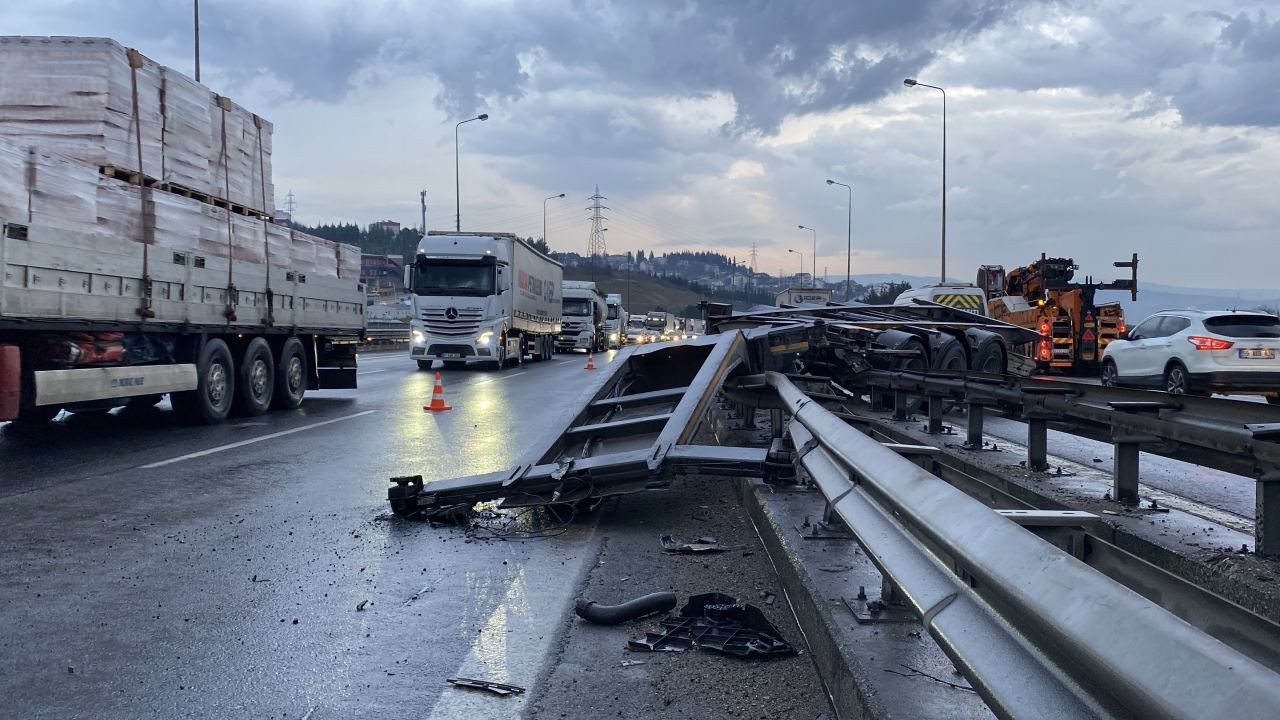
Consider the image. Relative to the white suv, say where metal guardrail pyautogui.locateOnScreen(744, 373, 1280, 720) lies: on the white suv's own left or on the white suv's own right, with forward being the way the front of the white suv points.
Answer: on the white suv's own left

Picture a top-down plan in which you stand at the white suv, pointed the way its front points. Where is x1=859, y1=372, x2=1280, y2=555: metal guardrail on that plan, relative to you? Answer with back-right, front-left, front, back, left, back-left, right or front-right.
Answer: back-left

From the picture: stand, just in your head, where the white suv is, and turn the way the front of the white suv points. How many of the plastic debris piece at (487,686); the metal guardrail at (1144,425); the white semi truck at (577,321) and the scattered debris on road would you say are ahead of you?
1

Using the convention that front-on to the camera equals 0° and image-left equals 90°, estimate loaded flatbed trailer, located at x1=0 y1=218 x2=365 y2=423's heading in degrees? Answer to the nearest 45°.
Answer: approximately 45°

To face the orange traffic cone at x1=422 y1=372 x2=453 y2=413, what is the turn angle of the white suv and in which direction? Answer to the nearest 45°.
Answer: approximately 90° to its left

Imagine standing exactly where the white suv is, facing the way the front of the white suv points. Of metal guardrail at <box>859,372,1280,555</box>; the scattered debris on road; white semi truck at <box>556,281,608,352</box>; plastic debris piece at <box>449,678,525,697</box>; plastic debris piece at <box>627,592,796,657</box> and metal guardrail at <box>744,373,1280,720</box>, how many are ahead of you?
1

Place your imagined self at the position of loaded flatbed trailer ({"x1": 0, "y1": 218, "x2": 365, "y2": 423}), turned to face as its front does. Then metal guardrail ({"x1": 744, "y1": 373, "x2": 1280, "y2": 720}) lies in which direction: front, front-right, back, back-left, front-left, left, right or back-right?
front-left

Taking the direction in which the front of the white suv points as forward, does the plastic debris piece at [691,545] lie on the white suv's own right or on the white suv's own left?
on the white suv's own left

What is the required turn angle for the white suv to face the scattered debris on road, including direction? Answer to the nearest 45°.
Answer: approximately 135° to its left

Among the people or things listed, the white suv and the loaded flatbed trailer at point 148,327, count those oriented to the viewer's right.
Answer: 0

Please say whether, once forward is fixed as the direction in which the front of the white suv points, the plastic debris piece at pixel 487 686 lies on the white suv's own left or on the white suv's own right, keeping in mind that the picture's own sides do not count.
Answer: on the white suv's own left

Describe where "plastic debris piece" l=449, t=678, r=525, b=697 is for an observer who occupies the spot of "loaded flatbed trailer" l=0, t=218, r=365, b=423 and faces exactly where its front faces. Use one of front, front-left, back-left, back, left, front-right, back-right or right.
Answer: front-left

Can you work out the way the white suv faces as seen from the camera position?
facing away from the viewer and to the left of the viewer

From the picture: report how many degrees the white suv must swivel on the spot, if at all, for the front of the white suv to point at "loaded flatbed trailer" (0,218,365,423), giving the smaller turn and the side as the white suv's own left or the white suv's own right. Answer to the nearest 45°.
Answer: approximately 90° to the white suv's own left

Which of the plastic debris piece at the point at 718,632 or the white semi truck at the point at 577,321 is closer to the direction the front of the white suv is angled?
the white semi truck
